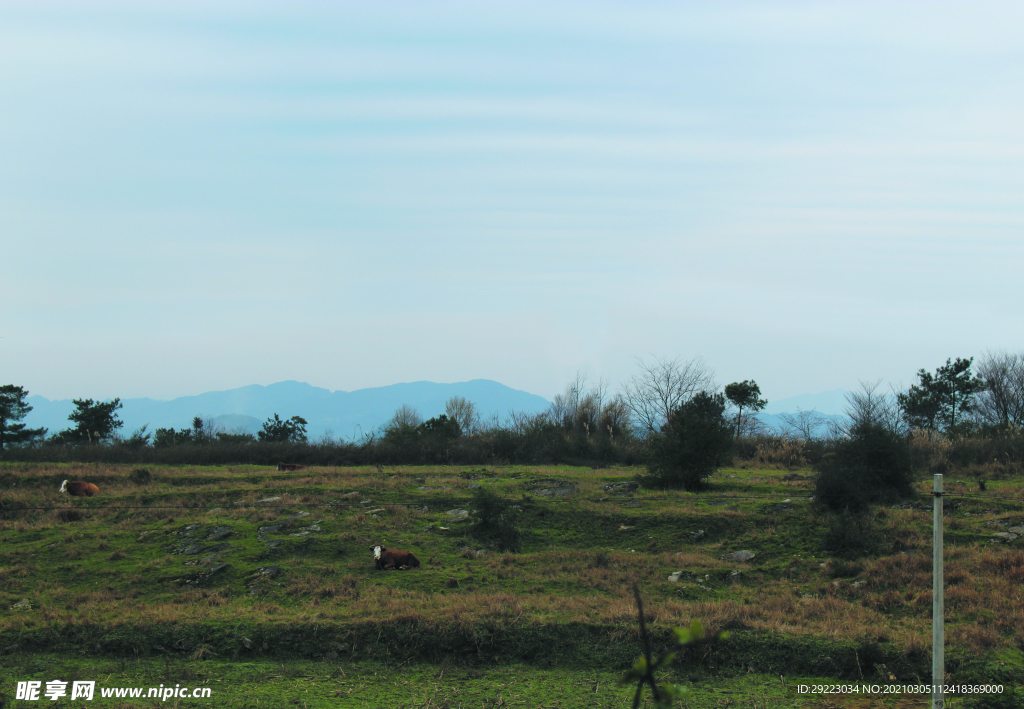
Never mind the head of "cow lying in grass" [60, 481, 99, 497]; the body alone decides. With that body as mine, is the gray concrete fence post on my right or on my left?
on my left

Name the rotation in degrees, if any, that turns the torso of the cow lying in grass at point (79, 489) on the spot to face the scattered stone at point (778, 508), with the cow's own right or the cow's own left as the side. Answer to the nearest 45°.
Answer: approximately 135° to the cow's own left

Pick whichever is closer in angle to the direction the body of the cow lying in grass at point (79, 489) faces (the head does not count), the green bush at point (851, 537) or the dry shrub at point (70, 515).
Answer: the dry shrub

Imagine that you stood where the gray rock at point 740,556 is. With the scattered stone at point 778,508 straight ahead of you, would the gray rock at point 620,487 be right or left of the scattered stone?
left

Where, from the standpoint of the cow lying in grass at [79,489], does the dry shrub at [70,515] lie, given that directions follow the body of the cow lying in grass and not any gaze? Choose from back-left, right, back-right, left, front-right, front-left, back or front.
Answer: left

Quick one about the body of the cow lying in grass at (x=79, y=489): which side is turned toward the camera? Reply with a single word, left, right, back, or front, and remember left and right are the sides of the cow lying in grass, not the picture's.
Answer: left

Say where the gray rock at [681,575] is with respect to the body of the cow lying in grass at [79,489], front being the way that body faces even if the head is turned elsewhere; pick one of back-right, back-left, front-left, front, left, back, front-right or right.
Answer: back-left

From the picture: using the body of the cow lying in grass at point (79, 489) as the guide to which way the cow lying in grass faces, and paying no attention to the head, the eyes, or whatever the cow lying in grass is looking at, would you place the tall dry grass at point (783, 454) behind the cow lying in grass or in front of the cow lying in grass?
behind

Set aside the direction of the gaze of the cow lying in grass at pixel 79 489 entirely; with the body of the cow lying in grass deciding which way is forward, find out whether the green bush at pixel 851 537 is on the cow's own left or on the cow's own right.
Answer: on the cow's own left

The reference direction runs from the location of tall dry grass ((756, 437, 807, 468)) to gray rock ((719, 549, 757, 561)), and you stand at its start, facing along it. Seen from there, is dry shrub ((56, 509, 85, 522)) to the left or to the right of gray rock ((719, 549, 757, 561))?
right
